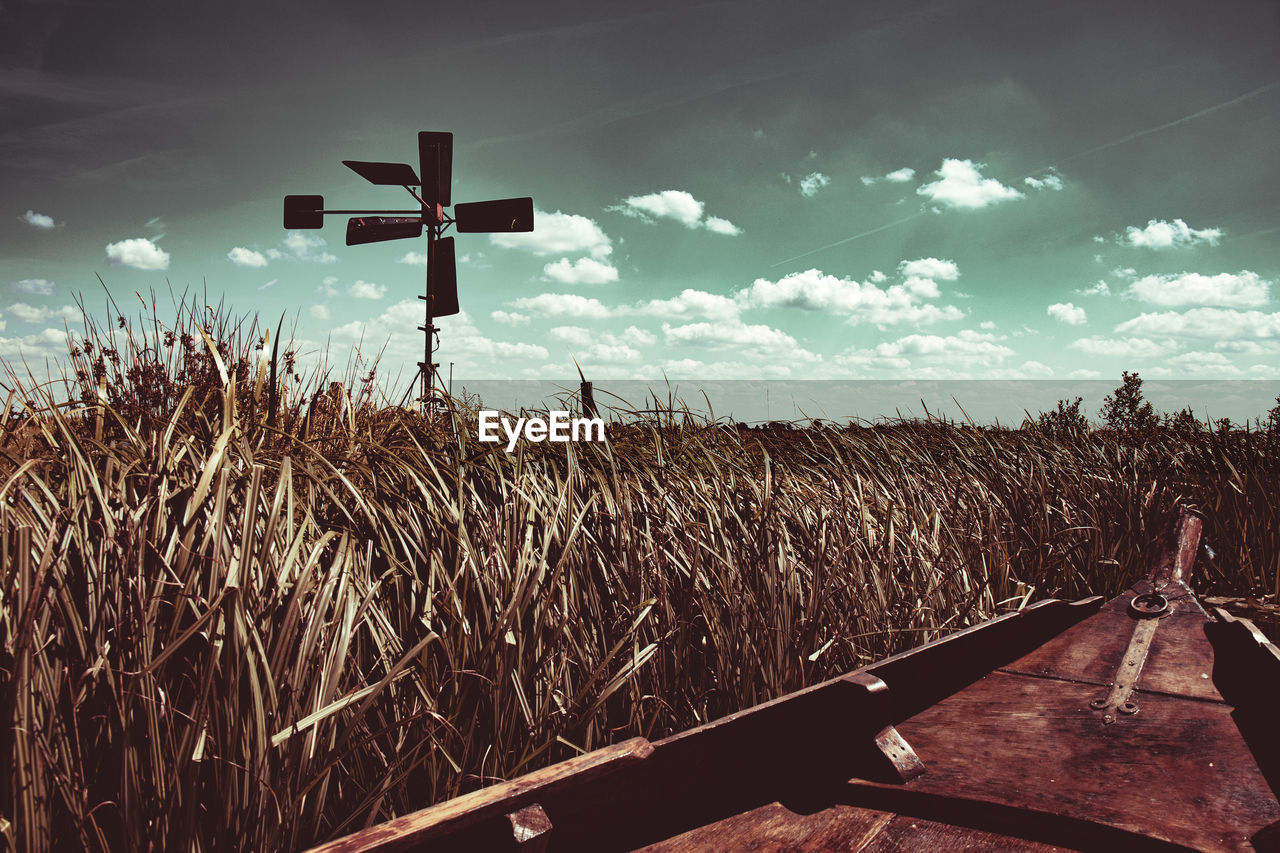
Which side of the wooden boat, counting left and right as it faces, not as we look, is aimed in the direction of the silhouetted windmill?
left

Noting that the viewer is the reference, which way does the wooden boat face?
facing away from the viewer and to the right of the viewer
